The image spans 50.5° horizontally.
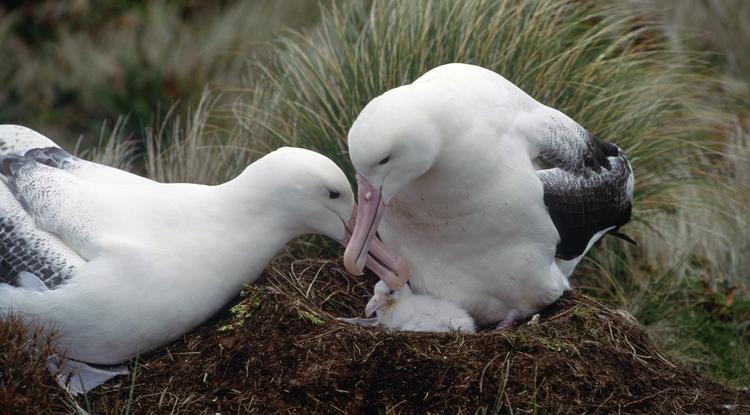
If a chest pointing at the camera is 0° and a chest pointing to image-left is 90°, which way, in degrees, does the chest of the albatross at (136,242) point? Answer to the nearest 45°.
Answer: approximately 270°

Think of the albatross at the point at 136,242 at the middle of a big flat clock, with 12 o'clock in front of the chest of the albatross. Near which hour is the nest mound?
The nest mound is roughly at 1 o'clock from the albatross.

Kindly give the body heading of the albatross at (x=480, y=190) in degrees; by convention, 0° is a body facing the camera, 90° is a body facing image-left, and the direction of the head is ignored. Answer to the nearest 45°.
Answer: approximately 45°

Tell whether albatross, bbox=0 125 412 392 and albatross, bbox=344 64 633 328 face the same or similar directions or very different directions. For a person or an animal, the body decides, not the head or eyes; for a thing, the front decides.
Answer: very different directions

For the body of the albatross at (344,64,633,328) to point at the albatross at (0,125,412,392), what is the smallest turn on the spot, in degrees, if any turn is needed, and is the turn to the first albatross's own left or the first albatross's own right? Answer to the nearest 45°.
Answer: approximately 45° to the first albatross's own right

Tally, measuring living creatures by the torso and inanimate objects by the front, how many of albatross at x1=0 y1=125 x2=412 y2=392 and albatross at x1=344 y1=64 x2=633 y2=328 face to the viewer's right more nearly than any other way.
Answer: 1

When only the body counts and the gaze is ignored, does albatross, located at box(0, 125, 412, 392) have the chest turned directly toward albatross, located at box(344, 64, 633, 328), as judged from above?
yes

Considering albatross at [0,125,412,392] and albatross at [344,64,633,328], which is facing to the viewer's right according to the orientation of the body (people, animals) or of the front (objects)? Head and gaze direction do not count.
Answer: albatross at [0,125,412,392]
